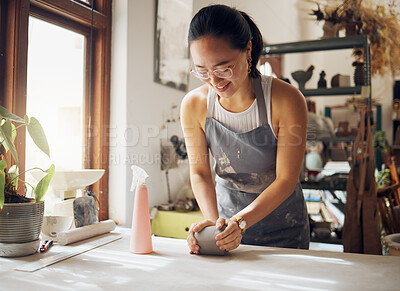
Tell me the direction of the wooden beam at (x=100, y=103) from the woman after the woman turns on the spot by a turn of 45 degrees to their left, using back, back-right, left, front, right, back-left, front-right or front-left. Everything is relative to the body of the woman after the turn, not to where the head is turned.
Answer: back-right

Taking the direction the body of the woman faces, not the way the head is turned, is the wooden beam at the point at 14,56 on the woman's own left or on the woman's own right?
on the woman's own right

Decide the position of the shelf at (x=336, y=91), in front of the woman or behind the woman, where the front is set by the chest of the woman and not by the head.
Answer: behind

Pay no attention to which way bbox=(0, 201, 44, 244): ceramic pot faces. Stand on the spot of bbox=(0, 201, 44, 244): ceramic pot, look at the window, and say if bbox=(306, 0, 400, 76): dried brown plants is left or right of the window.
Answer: right

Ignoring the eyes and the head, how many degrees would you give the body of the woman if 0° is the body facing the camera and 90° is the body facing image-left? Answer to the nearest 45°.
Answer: approximately 45°

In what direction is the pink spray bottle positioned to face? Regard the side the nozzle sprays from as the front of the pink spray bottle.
to the viewer's left

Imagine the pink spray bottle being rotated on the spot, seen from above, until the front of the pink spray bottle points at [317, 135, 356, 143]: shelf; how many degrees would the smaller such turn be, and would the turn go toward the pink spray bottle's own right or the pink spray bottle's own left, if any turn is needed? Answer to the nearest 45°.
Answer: approximately 135° to the pink spray bottle's own right

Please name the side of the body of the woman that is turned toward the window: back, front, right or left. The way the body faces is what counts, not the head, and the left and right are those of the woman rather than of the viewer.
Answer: right

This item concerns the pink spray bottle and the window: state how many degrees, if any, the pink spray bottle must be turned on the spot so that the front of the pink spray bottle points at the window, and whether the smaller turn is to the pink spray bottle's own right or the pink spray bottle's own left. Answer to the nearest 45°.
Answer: approximately 45° to the pink spray bottle's own right
